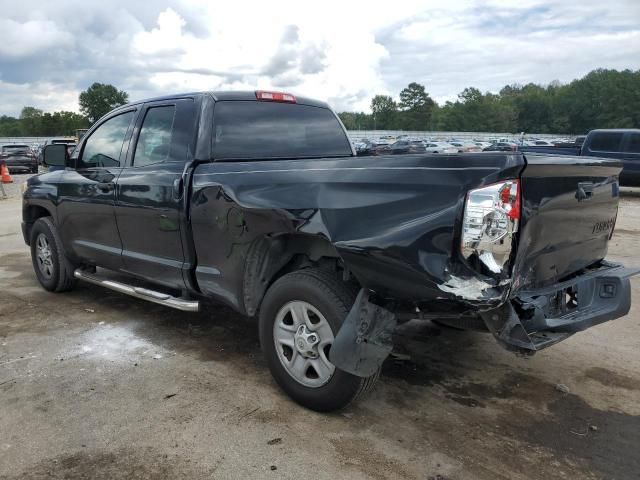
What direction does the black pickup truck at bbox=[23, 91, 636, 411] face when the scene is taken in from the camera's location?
facing away from the viewer and to the left of the viewer

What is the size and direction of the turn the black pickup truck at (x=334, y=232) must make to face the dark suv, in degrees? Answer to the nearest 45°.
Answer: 0° — it already faces it

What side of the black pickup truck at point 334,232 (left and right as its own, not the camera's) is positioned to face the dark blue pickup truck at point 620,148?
right

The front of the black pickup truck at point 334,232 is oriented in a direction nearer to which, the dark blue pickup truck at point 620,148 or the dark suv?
the dark suv

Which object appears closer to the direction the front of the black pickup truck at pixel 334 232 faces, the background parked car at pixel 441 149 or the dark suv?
the dark suv

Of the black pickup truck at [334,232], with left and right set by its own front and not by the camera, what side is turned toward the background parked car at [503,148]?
right

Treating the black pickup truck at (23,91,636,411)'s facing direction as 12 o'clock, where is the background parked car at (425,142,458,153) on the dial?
The background parked car is roughly at 2 o'clock from the black pickup truck.
